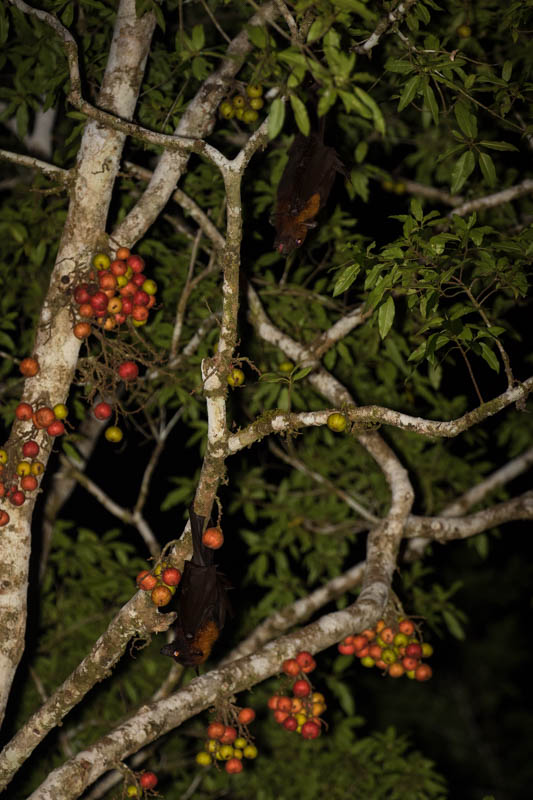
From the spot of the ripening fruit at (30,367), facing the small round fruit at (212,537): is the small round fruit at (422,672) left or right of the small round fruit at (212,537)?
left

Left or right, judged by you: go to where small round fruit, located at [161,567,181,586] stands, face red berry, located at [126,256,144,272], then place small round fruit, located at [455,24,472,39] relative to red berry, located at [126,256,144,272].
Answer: right

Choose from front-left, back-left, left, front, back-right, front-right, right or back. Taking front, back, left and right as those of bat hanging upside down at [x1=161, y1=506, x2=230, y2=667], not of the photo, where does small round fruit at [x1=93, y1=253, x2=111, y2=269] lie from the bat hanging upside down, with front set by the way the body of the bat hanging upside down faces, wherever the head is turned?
front-right
